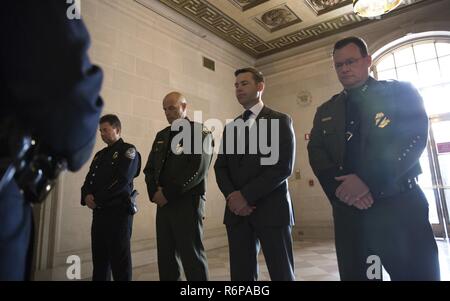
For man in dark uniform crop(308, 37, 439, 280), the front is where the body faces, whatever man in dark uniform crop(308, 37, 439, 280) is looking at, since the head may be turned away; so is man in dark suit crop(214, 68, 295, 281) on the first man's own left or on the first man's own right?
on the first man's own right

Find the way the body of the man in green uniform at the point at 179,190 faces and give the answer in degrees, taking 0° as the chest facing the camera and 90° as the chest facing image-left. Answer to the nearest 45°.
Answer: approximately 45°

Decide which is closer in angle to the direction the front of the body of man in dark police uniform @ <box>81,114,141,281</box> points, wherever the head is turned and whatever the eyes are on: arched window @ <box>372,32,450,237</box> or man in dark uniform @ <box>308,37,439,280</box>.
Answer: the man in dark uniform

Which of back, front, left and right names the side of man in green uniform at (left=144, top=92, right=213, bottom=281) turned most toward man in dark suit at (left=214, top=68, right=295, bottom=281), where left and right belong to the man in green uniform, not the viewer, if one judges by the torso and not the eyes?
left

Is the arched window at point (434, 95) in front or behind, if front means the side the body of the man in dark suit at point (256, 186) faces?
behind

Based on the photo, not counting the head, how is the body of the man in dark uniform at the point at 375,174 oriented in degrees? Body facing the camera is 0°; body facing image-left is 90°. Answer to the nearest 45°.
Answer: approximately 45°

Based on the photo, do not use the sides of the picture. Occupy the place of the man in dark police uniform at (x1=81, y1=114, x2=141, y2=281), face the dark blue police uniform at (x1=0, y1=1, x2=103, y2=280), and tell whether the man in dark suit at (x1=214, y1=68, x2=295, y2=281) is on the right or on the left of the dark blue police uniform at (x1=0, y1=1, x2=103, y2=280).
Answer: left

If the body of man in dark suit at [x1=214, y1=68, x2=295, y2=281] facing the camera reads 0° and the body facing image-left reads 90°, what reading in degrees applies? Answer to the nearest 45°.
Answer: approximately 45°
